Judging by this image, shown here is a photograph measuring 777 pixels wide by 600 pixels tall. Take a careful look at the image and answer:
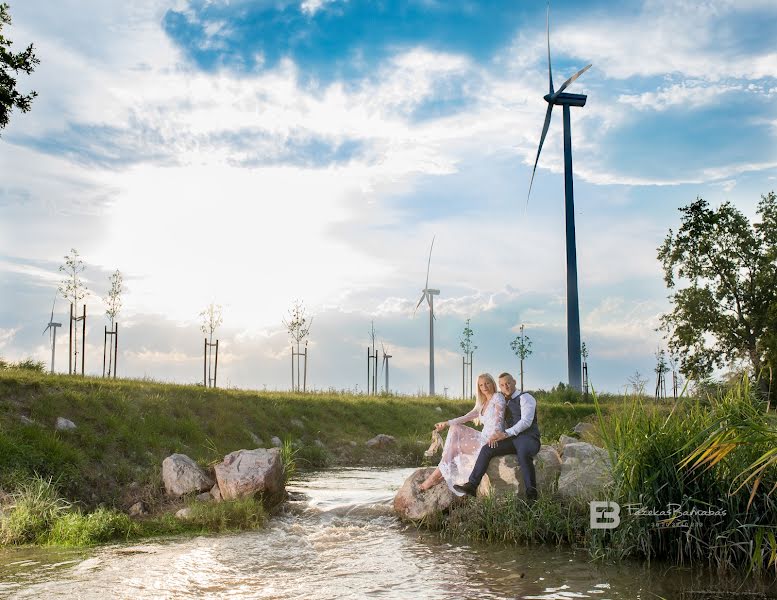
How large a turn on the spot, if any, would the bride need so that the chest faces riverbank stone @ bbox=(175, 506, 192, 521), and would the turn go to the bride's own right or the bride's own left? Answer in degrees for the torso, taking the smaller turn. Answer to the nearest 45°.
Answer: approximately 45° to the bride's own right

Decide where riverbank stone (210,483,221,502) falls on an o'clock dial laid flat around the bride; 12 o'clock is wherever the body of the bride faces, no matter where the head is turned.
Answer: The riverbank stone is roughly at 2 o'clock from the bride.

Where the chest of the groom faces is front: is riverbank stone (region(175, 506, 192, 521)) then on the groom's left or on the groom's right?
on the groom's right

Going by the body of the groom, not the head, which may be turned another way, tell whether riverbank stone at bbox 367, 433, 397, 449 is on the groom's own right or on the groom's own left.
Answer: on the groom's own right

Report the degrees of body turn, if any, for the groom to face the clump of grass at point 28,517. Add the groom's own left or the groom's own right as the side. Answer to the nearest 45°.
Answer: approximately 45° to the groom's own right

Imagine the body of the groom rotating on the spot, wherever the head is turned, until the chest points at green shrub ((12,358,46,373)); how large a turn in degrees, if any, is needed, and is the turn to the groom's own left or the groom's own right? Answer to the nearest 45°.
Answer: approximately 90° to the groom's own right

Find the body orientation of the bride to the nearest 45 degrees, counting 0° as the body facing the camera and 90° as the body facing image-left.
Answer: approximately 45°

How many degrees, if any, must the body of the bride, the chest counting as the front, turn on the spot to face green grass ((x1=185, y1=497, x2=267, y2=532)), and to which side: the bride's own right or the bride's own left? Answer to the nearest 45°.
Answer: approximately 45° to the bride's own right
